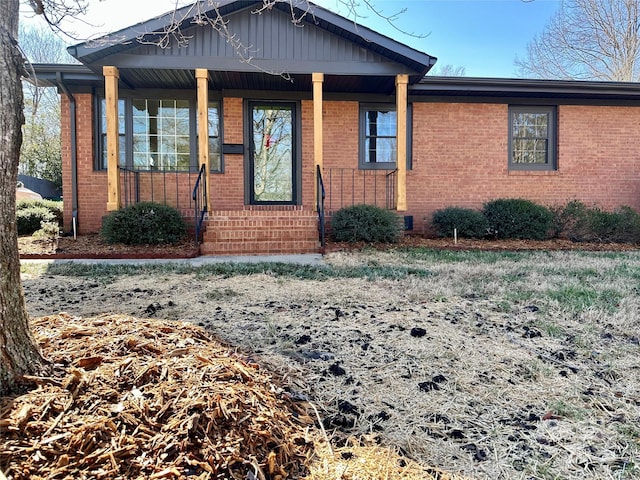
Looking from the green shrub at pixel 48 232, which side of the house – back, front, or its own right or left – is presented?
right

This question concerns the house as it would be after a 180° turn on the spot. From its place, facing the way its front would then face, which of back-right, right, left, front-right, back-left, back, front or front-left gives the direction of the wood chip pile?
back

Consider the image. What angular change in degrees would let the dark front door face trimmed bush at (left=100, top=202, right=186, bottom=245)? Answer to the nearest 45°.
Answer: approximately 45° to its right

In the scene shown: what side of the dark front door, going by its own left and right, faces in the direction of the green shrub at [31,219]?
right

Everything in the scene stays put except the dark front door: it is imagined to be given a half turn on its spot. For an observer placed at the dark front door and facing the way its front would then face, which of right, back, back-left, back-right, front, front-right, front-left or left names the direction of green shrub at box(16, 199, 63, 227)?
left

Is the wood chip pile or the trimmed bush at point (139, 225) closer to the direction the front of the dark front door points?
the wood chip pile

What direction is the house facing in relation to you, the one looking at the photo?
facing the viewer

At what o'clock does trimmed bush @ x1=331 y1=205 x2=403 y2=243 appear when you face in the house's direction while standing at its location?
The trimmed bush is roughly at 11 o'clock from the house.

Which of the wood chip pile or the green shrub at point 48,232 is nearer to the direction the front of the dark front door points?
the wood chip pile

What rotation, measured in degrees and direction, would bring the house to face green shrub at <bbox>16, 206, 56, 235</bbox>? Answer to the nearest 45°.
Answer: approximately 90° to its right

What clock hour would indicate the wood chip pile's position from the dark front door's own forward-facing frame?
The wood chip pile is roughly at 12 o'clock from the dark front door.

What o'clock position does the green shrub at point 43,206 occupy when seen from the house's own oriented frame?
The green shrub is roughly at 3 o'clock from the house.

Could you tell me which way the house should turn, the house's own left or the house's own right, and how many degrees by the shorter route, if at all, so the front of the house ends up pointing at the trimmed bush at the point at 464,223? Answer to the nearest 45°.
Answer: approximately 90° to the house's own left

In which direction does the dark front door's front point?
toward the camera
